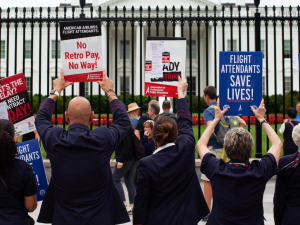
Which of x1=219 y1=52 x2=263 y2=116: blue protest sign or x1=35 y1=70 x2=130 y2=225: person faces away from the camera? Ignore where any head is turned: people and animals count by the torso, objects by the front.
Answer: the person

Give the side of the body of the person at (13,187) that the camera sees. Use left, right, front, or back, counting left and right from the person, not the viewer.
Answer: back

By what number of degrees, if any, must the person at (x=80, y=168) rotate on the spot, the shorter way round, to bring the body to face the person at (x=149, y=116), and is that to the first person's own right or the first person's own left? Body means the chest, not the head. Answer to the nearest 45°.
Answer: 0° — they already face them

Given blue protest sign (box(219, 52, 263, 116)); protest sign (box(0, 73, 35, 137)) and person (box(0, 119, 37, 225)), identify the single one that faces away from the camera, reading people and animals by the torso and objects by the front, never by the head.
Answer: the person

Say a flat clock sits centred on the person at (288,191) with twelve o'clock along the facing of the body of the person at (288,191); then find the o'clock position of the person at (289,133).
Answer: the person at (289,133) is roughly at 12 o'clock from the person at (288,191).

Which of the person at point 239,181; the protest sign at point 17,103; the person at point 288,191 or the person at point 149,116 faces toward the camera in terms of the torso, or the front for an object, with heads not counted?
the protest sign

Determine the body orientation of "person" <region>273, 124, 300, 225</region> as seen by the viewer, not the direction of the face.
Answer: away from the camera
